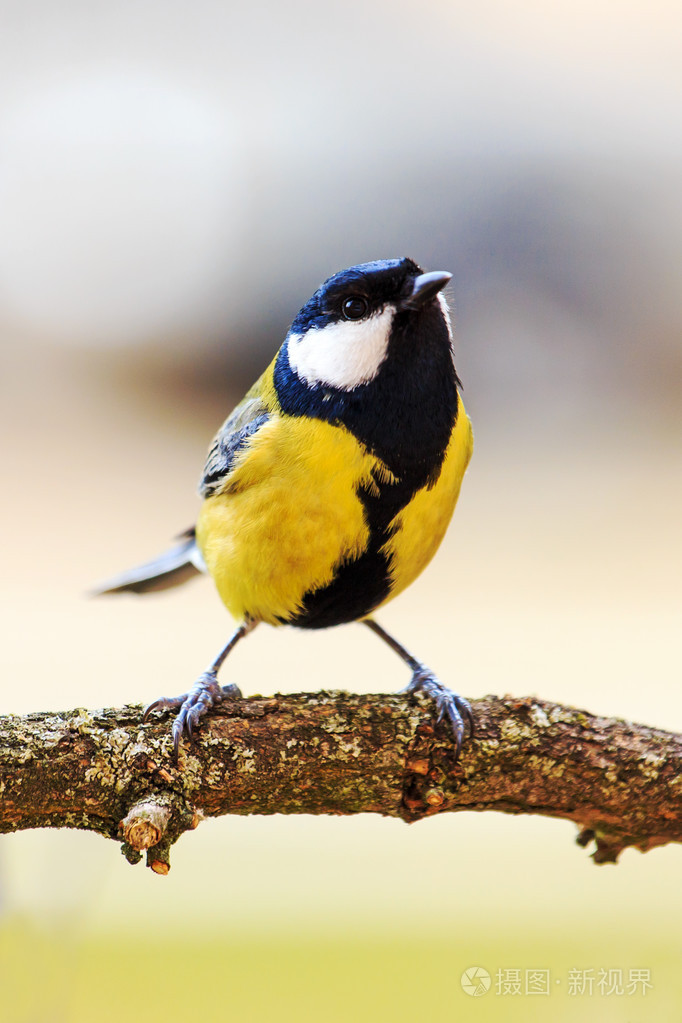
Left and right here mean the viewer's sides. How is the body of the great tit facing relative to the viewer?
facing the viewer and to the right of the viewer
